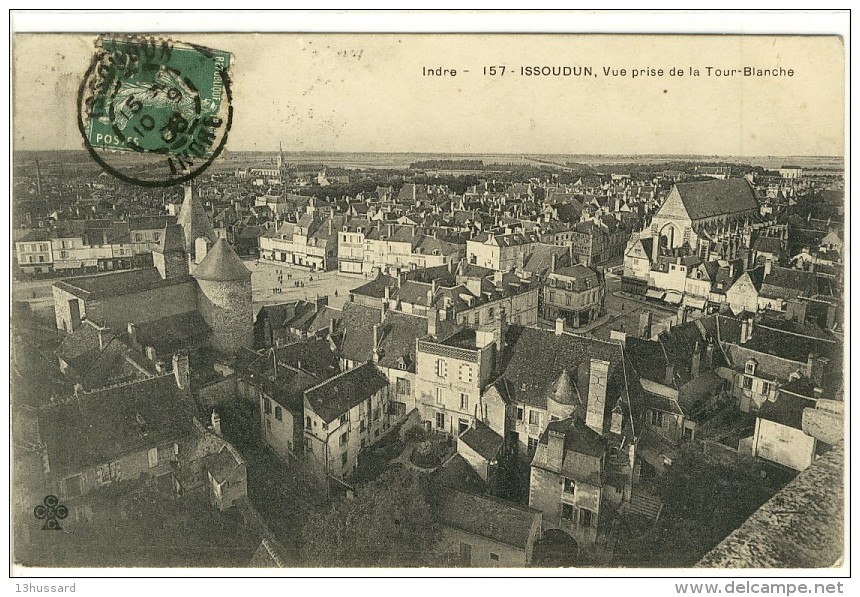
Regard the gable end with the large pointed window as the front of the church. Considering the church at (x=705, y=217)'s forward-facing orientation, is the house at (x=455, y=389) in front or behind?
in front

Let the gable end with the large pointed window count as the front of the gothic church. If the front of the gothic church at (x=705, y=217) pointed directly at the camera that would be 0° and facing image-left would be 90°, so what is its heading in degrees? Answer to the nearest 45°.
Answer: approximately 45°
